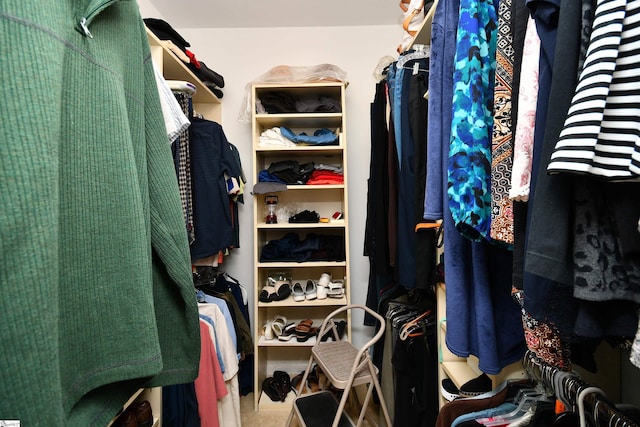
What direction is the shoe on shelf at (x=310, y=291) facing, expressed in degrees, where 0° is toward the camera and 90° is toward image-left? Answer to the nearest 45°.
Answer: approximately 0°

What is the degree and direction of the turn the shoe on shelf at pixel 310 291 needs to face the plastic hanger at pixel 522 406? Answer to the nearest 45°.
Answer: approximately 45° to its left

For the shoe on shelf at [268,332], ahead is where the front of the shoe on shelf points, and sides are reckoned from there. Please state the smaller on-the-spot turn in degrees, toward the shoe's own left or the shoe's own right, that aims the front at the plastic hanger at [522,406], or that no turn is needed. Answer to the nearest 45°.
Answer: approximately 45° to the shoe's own left

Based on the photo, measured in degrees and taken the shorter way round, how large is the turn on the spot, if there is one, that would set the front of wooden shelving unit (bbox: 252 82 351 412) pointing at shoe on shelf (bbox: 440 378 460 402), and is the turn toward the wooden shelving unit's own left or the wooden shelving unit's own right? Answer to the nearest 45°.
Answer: approximately 45° to the wooden shelving unit's own left

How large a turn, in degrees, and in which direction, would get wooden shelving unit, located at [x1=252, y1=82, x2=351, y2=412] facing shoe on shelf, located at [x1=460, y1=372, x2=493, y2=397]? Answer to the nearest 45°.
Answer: approximately 45° to its left

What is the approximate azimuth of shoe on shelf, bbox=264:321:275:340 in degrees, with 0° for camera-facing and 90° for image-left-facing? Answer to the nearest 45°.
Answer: approximately 0°
